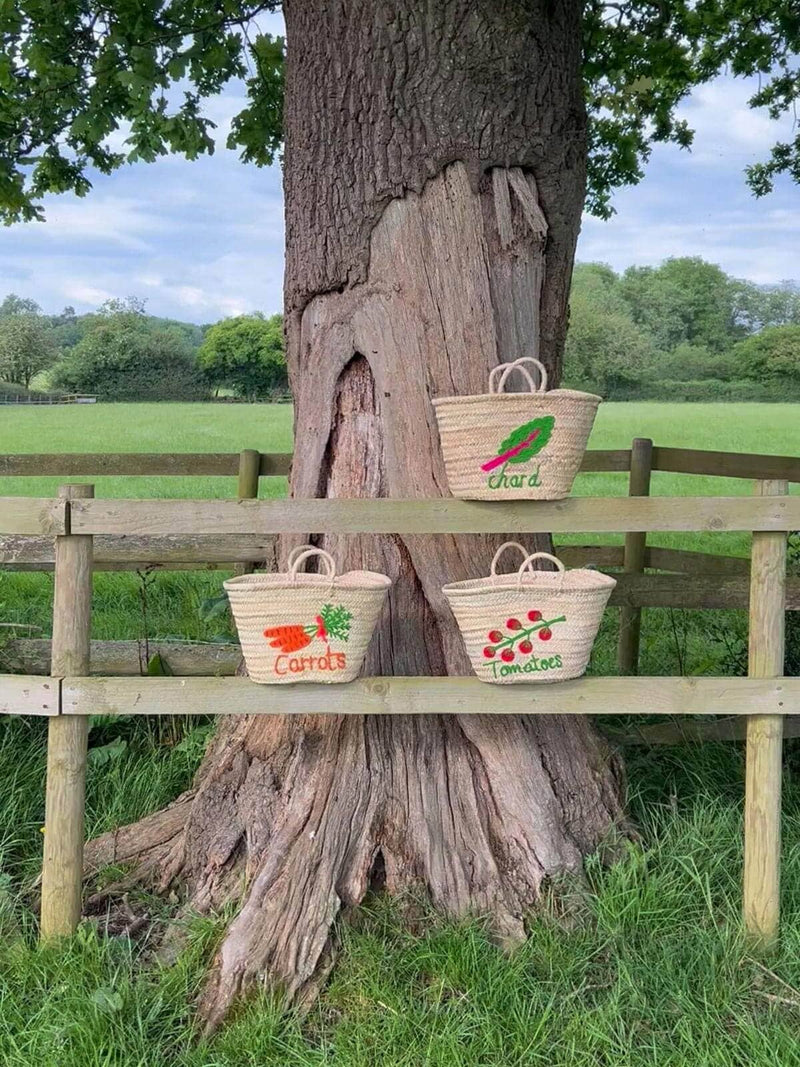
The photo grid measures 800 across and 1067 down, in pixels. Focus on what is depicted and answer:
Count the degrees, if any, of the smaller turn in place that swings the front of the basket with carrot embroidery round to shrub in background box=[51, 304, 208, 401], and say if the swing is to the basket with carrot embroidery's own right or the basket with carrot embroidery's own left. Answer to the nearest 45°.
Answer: approximately 180°

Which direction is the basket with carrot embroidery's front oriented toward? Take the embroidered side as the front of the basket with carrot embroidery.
toward the camera

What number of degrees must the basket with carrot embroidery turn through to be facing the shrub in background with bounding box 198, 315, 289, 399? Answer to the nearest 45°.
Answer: approximately 180°

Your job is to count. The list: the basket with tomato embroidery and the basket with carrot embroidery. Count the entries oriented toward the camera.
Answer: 2

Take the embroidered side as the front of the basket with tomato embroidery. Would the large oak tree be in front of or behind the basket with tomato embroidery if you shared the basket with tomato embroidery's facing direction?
behind

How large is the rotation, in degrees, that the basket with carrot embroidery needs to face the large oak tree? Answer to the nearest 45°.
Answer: approximately 135° to its left

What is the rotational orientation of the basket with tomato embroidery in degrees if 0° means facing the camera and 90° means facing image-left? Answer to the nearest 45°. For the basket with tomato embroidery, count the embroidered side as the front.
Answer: approximately 0°
